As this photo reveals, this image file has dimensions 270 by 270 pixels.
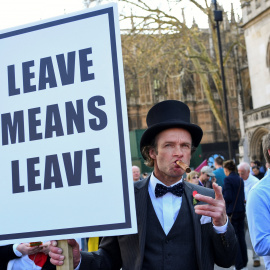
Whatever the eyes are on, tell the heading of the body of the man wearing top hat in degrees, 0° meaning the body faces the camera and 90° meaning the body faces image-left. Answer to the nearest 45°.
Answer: approximately 0°
